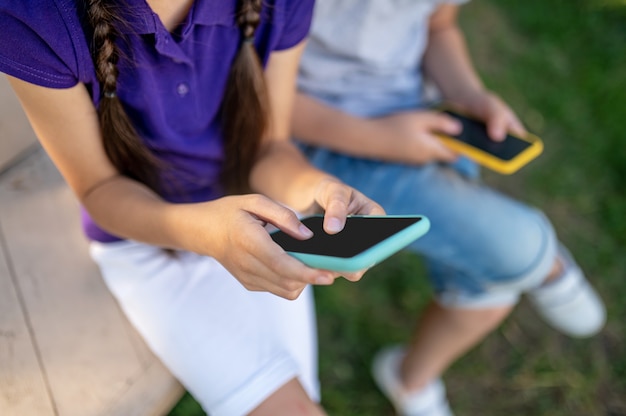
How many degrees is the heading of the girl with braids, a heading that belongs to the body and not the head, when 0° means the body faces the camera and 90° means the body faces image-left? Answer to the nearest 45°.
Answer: approximately 315°
